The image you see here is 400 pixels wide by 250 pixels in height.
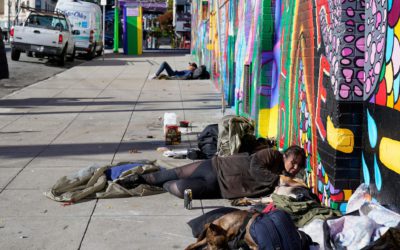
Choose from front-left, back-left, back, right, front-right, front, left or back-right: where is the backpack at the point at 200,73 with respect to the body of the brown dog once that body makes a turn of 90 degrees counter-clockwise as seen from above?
back-left

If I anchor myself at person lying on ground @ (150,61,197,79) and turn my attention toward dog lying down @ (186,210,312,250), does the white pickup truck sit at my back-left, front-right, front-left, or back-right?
back-right

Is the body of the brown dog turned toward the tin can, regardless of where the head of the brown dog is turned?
no

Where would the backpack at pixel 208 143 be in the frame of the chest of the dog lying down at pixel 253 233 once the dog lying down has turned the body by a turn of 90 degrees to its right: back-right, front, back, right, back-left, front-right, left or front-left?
front-right

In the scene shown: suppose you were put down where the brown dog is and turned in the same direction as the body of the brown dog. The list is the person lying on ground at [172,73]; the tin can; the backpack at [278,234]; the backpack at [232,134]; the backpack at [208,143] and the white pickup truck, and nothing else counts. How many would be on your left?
1

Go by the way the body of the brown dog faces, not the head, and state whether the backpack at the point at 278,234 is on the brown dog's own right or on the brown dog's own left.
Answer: on the brown dog's own left

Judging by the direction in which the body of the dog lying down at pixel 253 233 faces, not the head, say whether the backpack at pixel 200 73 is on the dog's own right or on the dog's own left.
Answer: on the dog's own right

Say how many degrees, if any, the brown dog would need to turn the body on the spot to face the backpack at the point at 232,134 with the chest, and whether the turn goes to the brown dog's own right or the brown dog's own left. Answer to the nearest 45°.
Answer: approximately 135° to the brown dog's own right

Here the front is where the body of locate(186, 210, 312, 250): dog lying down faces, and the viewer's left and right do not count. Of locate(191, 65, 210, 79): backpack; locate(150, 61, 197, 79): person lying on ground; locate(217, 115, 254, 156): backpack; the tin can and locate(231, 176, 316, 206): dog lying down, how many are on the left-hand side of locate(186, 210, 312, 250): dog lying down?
0

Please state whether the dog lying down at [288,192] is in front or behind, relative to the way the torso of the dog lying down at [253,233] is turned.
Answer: behind

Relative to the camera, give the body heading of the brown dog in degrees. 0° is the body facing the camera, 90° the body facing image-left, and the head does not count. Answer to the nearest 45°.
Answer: approximately 45°

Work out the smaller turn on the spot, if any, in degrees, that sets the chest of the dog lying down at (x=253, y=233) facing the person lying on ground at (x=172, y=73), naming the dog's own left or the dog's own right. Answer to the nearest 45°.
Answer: approximately 135° to the dog's own right
